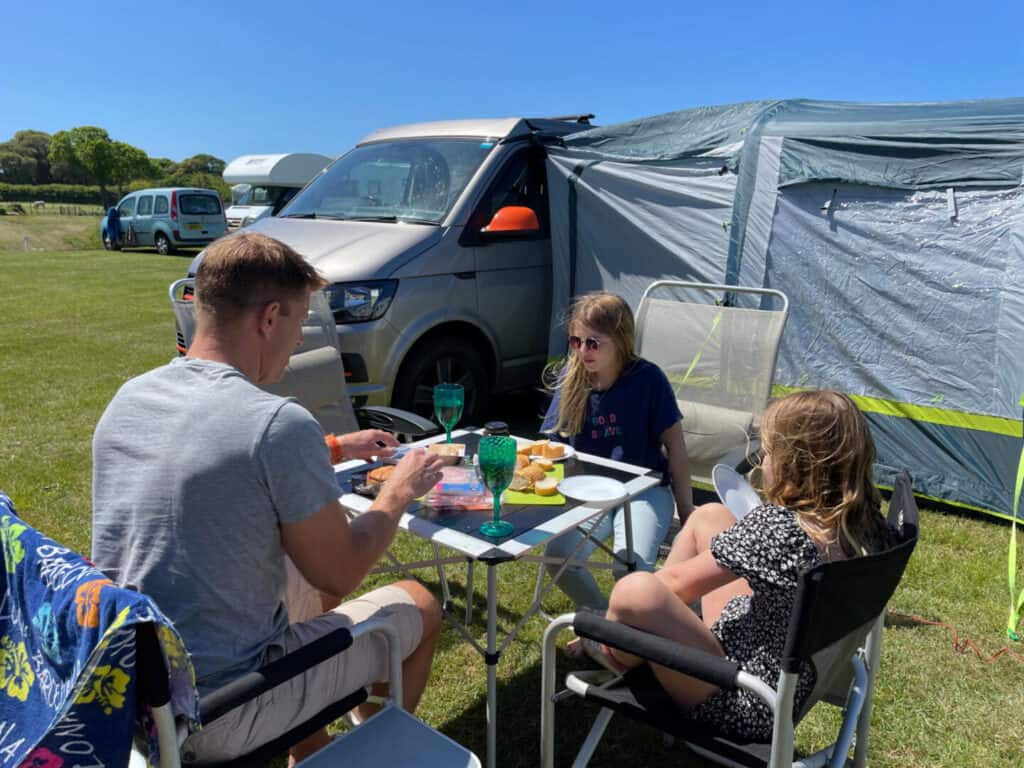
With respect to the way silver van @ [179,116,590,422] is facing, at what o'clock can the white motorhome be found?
The white motorhome is roughly at 4 o'clock from the silver van.

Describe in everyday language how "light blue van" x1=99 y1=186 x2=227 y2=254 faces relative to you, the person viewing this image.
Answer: facing away from the viewer and to the left of the viewer

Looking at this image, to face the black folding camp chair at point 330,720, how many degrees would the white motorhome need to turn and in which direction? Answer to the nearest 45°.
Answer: approximately 45° to its left

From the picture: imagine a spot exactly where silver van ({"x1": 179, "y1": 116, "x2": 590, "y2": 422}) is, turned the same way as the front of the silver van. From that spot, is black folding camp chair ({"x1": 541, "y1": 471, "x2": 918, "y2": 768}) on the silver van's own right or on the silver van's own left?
on the silver van's own left

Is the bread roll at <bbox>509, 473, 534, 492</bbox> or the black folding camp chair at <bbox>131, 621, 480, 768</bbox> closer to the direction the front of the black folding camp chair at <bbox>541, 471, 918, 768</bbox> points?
the bread roll

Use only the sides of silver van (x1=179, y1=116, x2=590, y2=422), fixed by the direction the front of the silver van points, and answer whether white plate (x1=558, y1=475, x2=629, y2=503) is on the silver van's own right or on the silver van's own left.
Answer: on the silver van's own left

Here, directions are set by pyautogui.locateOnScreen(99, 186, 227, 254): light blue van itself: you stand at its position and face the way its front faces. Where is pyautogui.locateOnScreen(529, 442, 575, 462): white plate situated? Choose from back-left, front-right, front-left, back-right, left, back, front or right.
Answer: back-left

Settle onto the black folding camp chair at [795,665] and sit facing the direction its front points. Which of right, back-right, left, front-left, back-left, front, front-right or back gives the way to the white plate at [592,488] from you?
front

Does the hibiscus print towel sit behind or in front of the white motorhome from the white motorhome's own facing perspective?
in front

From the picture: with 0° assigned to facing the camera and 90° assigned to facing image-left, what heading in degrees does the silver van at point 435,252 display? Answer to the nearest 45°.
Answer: approximately 45°

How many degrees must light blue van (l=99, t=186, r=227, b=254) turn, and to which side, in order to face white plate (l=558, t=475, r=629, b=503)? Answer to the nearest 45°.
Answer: approximately 135° to its left

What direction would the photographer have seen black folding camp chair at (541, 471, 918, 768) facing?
facing away from the viewer and to the left of the viewer

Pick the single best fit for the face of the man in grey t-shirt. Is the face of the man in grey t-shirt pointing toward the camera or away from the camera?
away from the camera

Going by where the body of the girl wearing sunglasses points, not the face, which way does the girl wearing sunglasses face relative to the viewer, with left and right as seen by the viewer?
facing the viewer and to the left of the viewer

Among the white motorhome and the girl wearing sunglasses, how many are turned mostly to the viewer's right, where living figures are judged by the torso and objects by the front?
0
